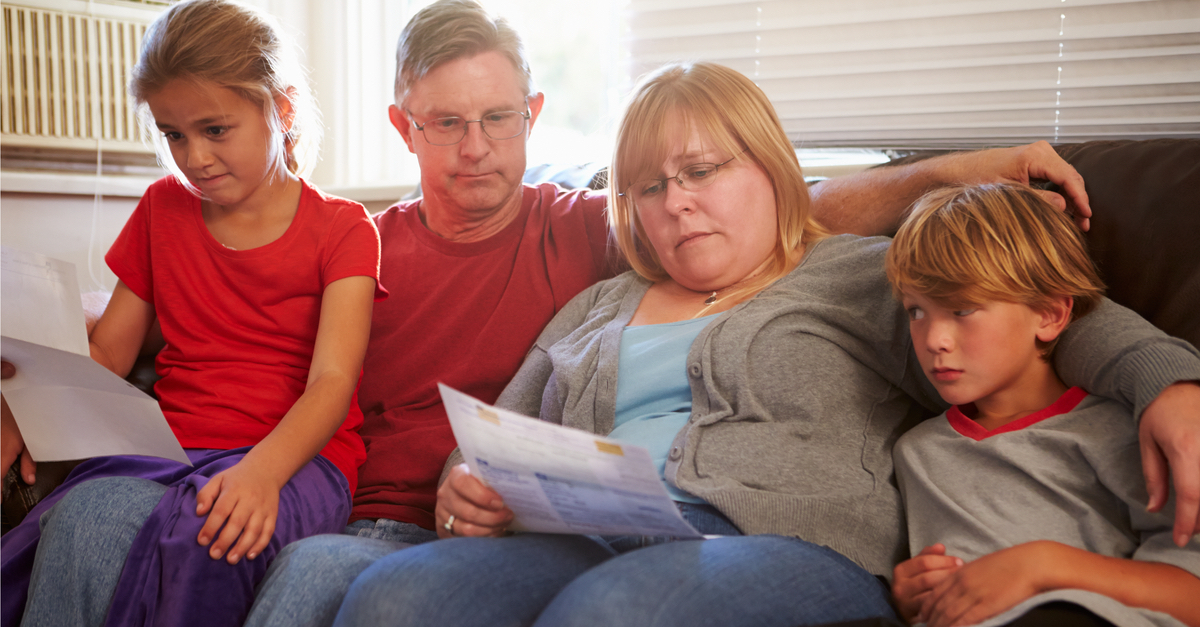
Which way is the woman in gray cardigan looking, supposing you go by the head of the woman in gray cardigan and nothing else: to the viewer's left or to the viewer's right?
to the viewer's left

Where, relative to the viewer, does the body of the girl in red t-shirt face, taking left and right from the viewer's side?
facing the viewer and to the left of the viewer

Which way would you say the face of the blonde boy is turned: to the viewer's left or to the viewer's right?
to the viewer's left

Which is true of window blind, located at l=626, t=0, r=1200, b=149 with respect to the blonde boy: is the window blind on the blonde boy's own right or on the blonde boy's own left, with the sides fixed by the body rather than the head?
on the blonde boy's own right

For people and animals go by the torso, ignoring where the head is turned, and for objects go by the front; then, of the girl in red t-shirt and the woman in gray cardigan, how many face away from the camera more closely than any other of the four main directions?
0
